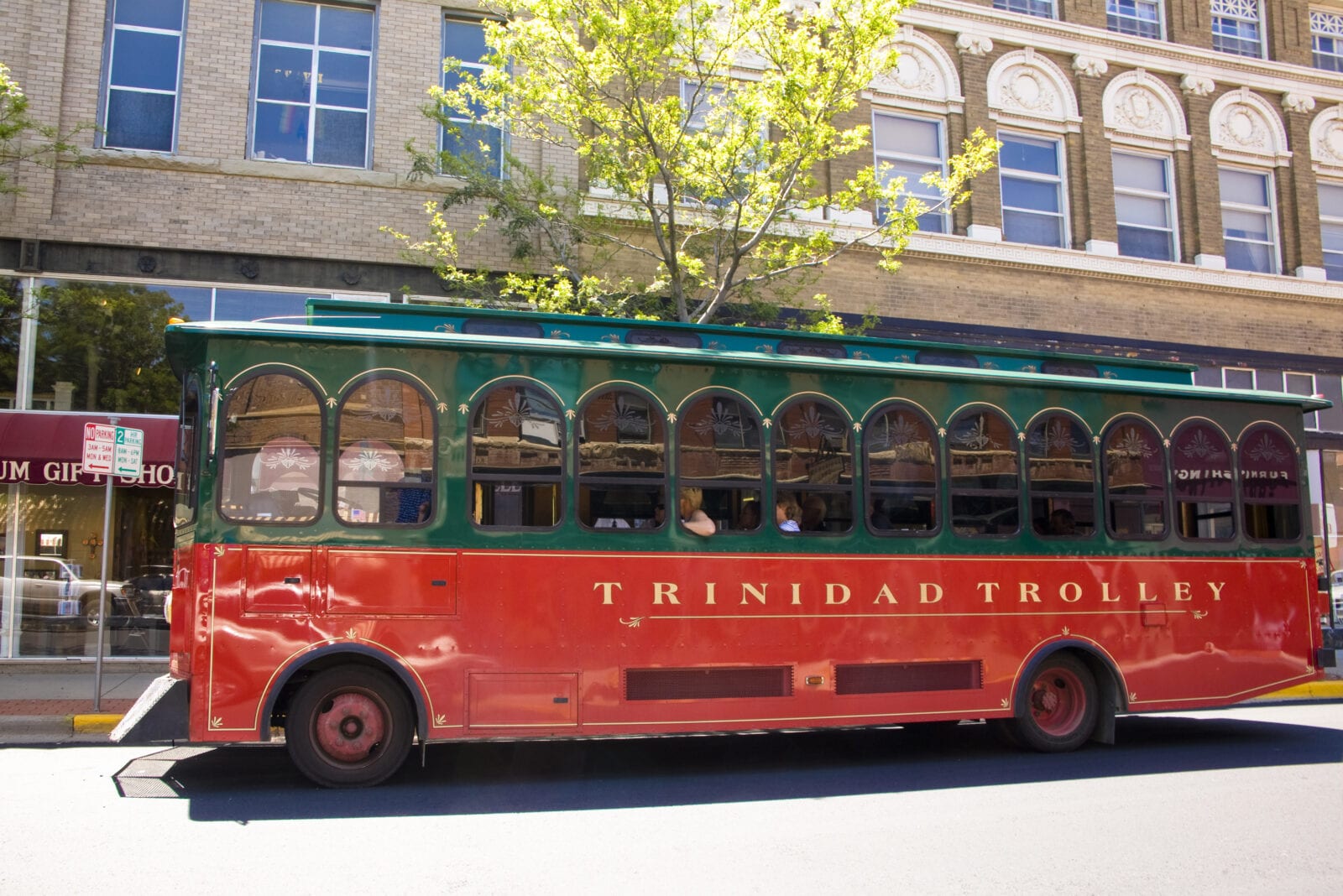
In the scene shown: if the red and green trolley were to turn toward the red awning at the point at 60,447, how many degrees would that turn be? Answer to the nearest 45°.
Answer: approximately 45° to its right

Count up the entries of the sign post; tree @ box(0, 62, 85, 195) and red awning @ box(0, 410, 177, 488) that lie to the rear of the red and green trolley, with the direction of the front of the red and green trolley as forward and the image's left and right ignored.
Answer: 0

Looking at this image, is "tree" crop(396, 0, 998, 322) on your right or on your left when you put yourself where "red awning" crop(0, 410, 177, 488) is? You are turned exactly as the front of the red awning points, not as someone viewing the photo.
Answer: on your left

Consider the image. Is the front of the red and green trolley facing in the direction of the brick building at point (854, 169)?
no

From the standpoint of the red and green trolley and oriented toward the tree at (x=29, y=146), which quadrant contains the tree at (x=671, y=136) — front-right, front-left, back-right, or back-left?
front-right

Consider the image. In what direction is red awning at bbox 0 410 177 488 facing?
toward the camera

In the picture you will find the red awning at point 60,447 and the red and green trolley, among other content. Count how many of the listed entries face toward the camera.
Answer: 1

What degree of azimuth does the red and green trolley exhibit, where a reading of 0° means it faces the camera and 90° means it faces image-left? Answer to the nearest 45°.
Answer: approximately 90°

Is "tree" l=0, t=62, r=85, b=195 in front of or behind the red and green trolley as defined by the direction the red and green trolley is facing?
in front

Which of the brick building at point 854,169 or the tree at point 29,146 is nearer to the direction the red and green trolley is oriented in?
the tree

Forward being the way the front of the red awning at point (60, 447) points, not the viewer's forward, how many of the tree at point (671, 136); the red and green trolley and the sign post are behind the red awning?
0
